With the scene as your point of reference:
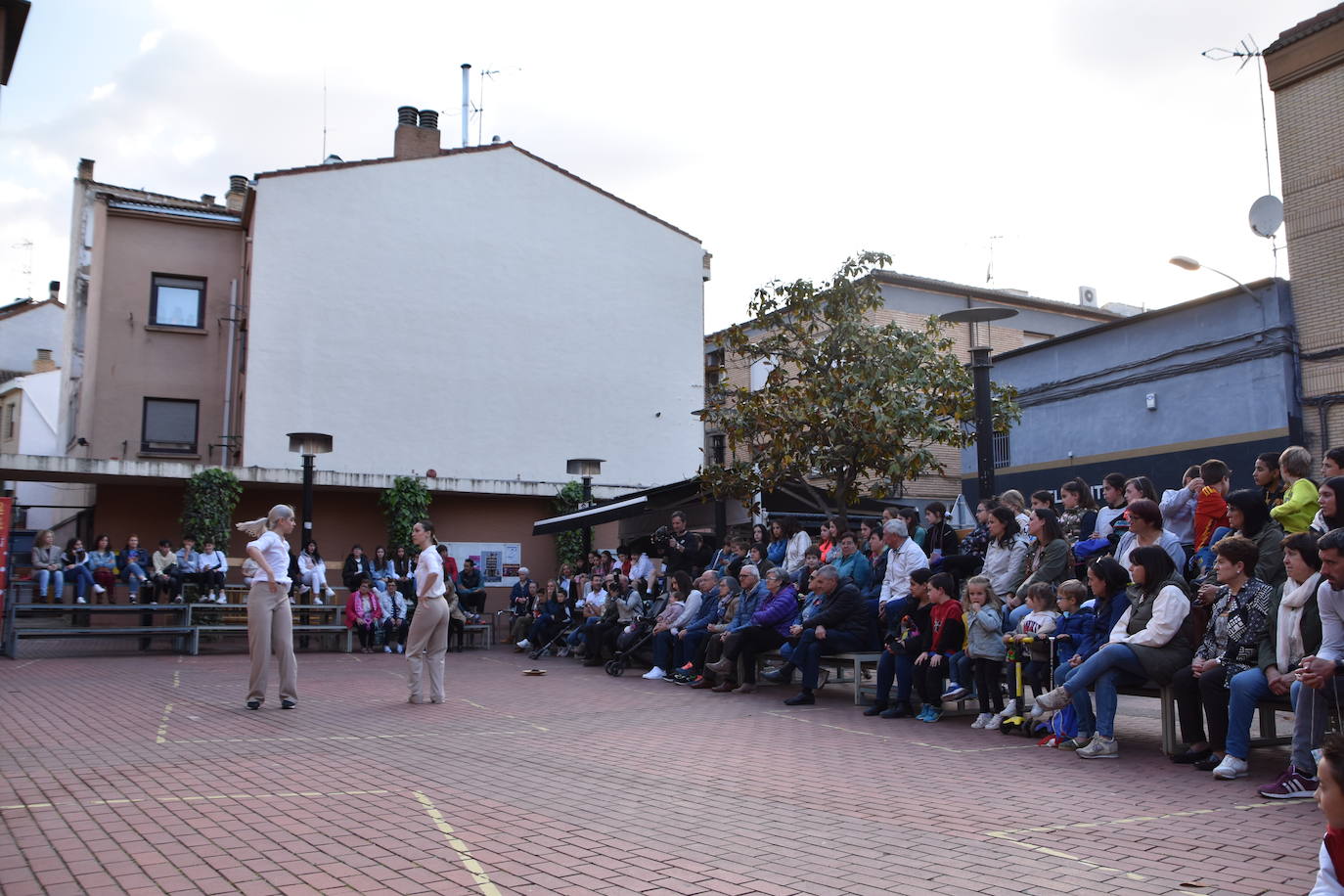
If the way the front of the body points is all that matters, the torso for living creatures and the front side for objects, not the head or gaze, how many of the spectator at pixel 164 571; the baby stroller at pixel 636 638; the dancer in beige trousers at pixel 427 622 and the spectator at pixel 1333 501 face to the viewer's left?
3

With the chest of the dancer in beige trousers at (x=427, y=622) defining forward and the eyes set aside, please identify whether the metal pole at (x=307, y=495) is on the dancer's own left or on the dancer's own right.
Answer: on the dancer's own right

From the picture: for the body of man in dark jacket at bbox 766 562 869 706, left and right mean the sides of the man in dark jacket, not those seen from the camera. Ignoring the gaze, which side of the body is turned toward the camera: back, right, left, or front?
left

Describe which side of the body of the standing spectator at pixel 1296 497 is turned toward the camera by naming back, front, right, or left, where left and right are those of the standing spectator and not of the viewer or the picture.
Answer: left

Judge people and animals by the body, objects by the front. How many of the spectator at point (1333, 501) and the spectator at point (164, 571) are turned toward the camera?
1

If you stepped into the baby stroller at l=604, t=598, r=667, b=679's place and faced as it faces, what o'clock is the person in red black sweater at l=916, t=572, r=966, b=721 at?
The person in red black sweater is roughly at 8 o'clock from the baby stroller.

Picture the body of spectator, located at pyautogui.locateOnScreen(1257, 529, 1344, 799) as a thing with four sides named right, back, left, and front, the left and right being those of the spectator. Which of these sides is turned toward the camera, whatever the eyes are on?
left

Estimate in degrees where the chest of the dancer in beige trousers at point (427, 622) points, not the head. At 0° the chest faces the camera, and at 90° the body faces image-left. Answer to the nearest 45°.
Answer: approximately 90°

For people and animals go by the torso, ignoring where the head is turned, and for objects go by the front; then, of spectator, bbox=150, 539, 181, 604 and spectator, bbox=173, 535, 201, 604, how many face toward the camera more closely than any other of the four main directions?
2

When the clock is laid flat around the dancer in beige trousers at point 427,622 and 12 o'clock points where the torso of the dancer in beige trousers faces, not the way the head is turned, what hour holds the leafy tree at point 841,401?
The leafy tree is roughly at 5 o'clock from the dancer in beige trousers.

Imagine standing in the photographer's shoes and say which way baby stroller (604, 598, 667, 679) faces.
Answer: facing to the left of the viewer

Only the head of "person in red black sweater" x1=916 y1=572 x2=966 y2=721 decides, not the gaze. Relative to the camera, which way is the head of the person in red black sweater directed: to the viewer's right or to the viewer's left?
to the viewer's left
